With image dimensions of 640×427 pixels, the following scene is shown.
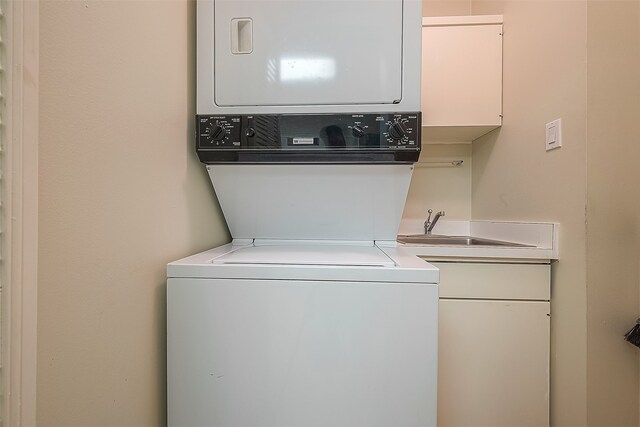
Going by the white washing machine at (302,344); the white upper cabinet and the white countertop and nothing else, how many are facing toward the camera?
3

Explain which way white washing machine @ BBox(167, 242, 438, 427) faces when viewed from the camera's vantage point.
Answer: facing the viewer

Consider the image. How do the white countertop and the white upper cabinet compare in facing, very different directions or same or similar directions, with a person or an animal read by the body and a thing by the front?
same or similar directions

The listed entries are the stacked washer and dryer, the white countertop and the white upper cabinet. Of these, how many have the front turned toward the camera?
3

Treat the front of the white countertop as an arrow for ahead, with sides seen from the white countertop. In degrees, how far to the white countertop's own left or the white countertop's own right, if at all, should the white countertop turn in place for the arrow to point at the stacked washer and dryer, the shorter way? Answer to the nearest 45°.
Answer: approximately 45° to the white countertop's own right

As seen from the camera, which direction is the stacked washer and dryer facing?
toward the camera

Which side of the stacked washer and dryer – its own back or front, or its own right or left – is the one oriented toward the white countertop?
left

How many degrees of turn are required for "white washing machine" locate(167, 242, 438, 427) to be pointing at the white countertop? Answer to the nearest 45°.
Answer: approximately 135° to its left

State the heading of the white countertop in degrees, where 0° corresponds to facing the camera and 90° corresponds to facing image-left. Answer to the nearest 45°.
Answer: approximately 0°
